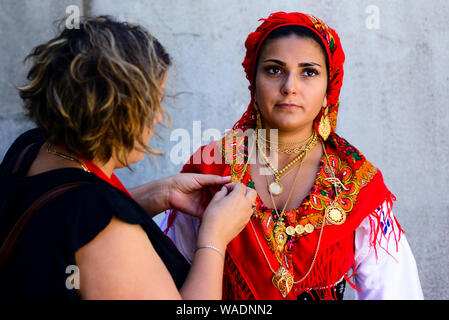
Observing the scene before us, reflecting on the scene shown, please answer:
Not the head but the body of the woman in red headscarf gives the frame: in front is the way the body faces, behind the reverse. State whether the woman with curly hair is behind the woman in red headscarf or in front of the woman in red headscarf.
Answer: in front

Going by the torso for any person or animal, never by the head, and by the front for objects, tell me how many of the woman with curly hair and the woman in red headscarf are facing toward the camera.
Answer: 1

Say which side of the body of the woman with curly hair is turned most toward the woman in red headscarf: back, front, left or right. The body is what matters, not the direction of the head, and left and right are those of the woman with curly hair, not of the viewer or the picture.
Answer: front

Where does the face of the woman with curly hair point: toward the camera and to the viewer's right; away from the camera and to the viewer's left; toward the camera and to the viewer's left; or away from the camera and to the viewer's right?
away from the camera and to the viewer's right

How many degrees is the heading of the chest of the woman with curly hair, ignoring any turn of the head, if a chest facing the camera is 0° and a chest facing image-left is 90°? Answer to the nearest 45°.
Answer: approximately 225°

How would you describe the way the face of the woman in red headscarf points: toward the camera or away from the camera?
toward the camera

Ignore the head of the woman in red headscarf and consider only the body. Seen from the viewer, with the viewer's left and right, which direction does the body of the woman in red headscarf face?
facing the viewer

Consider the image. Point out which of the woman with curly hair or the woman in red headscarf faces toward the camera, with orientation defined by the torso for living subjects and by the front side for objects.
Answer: the woman in red headscarf
